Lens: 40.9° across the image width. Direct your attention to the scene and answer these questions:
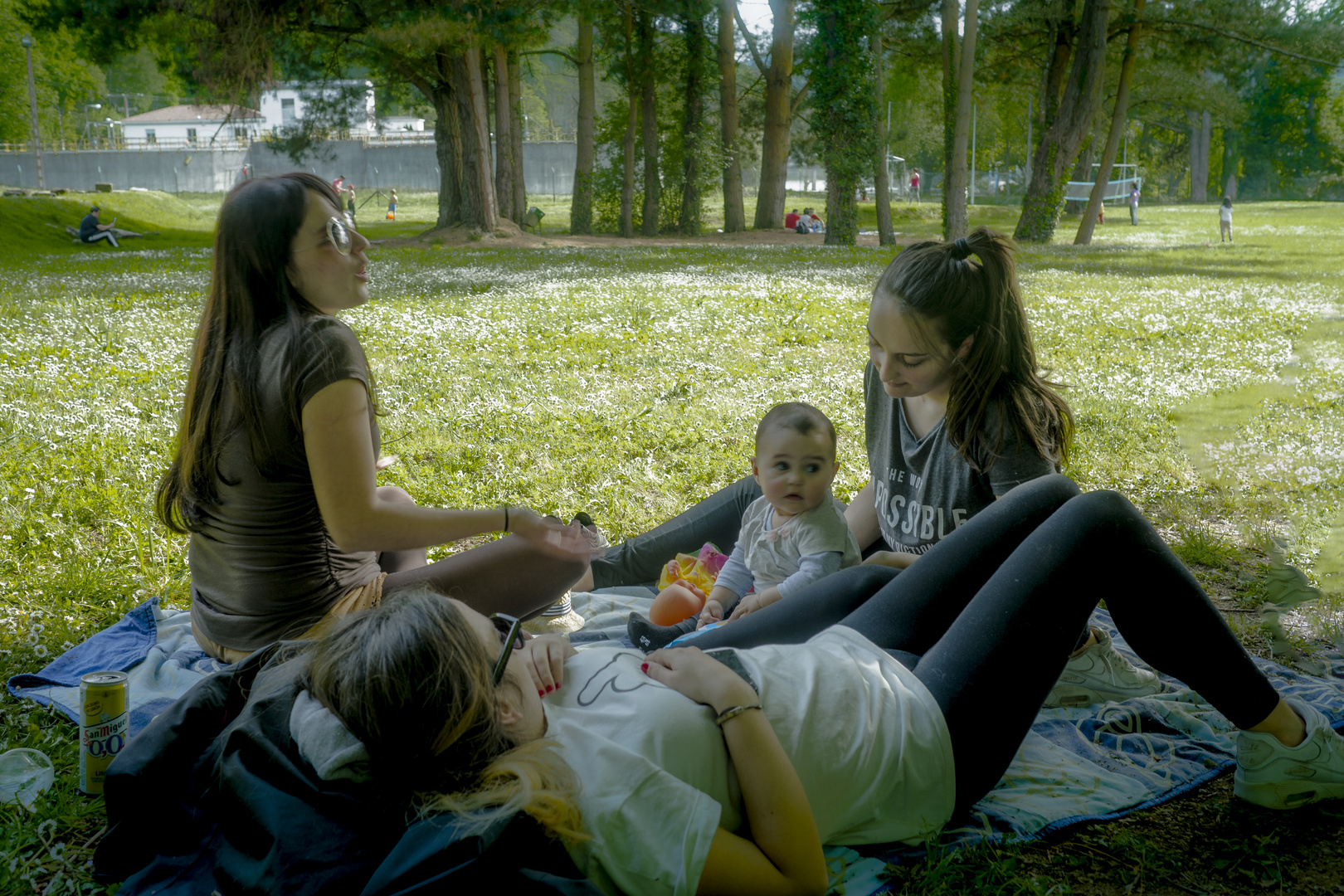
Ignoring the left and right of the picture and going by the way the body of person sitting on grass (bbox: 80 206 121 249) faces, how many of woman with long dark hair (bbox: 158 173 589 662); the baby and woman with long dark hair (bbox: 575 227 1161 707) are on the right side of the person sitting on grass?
3

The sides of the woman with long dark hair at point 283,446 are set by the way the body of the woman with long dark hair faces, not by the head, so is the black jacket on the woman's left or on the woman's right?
on the woman's right

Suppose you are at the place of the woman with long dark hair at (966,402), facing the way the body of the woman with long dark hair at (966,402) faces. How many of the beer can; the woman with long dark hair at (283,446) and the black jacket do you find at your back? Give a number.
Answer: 0

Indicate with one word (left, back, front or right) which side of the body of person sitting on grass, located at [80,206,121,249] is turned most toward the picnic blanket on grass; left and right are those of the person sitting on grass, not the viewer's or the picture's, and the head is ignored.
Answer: right

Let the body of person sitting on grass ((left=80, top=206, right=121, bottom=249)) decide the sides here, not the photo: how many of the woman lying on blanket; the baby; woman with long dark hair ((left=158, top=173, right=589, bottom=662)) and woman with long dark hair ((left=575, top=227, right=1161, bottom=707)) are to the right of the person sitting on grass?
4

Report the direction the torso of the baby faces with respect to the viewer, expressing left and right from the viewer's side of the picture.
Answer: facing the viewer and to the left of the viewer

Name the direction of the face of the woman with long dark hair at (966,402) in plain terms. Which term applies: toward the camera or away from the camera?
toward the camera

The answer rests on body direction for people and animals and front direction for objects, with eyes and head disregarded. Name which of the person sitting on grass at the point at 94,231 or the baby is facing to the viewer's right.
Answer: the person sitting on grass

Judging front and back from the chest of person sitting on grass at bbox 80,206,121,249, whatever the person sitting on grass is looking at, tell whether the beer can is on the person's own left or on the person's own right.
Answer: on the person's own right

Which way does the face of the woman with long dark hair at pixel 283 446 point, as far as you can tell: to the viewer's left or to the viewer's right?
to the viewer's right

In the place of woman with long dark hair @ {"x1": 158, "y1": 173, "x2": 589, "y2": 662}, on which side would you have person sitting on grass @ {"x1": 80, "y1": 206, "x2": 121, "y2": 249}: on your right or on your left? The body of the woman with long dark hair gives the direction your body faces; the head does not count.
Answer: on your left

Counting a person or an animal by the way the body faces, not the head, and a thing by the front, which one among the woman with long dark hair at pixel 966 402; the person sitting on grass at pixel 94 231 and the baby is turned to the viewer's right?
the person sitting on grass

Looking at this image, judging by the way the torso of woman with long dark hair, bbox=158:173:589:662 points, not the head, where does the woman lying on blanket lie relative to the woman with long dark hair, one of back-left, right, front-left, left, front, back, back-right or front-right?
right

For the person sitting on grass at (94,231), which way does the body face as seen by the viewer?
to the viewer's right

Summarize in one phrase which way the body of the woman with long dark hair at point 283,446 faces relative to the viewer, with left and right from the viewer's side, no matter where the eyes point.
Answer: facing away from the viewer and to the right of the viewer

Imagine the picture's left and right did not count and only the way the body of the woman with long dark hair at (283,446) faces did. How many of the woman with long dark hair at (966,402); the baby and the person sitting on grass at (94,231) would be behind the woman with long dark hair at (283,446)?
0

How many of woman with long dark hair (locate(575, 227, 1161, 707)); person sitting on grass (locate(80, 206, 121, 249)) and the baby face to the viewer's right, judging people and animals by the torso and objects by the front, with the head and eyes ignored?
1
